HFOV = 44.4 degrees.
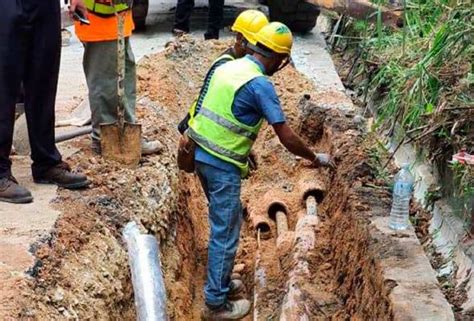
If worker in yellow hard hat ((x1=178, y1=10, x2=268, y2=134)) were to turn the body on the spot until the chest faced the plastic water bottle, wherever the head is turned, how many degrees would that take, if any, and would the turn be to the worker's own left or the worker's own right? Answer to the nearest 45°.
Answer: approximately 45° to the worker's own right

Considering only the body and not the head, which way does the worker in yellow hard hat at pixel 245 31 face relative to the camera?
to the viewer's right
